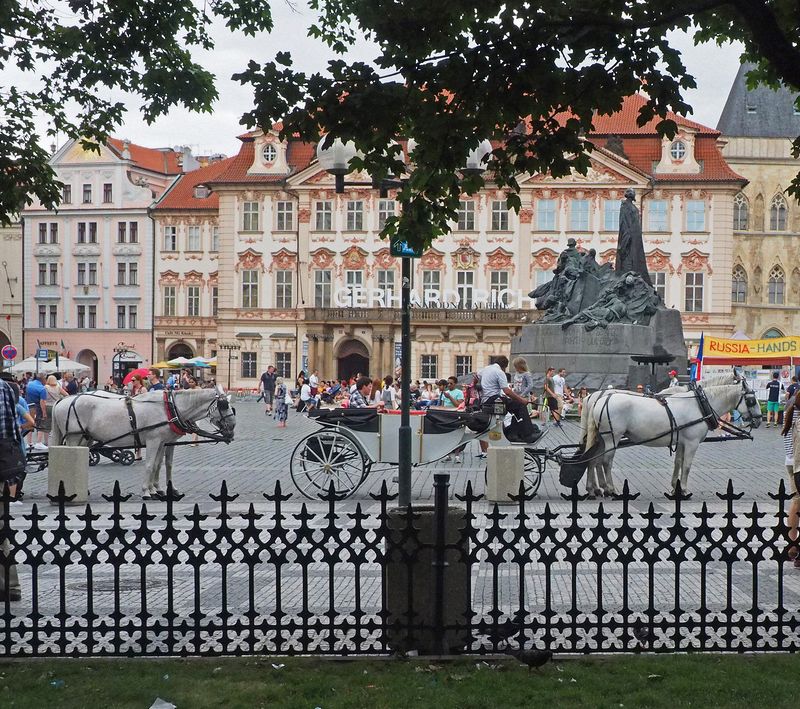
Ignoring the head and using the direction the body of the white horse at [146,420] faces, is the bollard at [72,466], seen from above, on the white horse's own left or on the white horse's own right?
on the white horse's own right

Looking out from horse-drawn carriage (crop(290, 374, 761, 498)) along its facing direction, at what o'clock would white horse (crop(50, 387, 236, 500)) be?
The white horse is roughly at 6 o'clock from the horse-drawn carriage.

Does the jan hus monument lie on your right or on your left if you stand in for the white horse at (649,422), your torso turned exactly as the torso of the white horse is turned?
on your left

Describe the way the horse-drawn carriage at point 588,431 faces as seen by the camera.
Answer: facing to the right of the viewer

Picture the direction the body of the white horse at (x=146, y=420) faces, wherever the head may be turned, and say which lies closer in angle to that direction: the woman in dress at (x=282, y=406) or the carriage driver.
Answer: the carriage driver

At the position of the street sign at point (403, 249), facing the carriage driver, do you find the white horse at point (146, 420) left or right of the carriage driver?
left

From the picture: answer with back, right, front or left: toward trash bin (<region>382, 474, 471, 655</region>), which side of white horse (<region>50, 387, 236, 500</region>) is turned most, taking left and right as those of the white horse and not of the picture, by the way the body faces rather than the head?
right

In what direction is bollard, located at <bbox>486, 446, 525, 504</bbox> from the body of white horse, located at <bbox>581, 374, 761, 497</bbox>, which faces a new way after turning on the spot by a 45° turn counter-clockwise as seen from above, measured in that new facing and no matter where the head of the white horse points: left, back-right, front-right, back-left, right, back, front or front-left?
back

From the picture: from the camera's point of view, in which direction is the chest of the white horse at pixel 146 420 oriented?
to the viewer's right

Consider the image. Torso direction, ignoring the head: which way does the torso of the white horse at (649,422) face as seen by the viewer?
to the viewer's right

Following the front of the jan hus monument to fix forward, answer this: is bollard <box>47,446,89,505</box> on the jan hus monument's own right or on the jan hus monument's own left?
on the jan hus monument's own right
